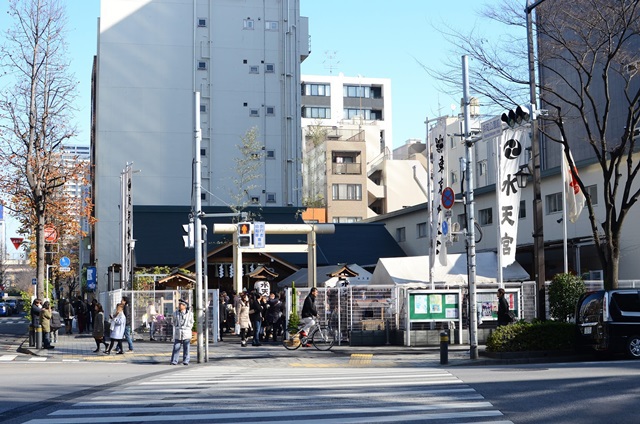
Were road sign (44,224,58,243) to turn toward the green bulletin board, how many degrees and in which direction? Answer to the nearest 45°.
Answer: approximately 45° to its left

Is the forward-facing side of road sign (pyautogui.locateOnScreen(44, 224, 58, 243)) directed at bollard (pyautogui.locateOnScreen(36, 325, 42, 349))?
yes

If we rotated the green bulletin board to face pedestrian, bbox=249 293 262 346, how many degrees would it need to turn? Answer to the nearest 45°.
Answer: approximately 90° to its right

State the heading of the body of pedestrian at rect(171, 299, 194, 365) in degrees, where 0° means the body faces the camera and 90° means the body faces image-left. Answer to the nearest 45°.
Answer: approximately 0°
